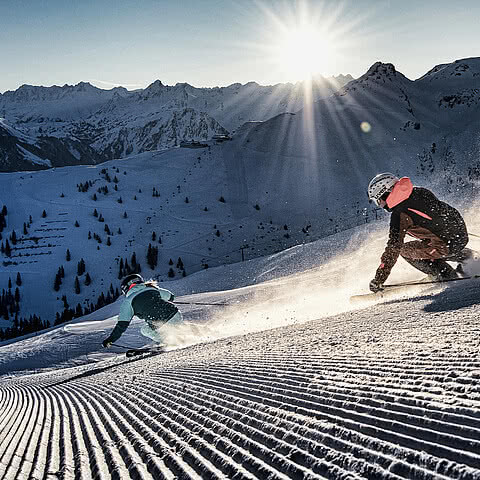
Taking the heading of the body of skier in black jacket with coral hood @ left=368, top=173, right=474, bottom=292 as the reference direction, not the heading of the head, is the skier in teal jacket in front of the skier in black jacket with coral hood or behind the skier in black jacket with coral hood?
in front

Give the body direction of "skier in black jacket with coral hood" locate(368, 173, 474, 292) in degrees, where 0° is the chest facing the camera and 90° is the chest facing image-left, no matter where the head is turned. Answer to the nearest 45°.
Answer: approximately 90°
